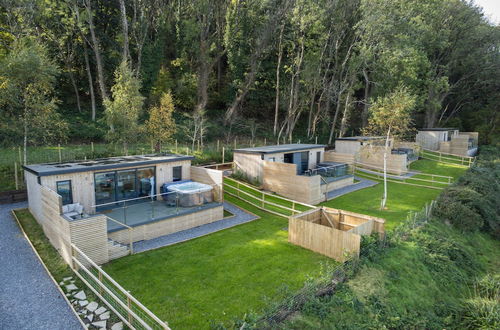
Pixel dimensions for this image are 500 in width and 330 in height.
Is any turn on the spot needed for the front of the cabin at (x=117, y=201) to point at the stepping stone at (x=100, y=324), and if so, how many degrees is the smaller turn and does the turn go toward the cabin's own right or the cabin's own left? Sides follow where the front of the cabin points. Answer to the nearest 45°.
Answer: approximately 45° to the cabin's own right

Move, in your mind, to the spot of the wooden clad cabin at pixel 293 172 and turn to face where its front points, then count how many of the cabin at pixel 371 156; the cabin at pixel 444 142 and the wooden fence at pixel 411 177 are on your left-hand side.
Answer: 3

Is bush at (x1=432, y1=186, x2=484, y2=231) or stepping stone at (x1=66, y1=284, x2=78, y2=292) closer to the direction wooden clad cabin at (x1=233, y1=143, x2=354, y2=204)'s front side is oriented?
the bush

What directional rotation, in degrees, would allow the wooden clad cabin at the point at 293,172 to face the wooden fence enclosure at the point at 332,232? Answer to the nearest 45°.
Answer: approximately 45° to its right

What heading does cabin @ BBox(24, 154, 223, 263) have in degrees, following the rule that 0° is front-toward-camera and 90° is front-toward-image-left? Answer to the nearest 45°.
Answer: approximately 315°

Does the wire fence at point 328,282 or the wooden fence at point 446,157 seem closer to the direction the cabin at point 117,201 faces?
the wire fence

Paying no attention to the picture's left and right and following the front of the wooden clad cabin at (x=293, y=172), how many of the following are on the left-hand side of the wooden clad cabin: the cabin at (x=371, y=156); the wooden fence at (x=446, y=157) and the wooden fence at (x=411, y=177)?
3

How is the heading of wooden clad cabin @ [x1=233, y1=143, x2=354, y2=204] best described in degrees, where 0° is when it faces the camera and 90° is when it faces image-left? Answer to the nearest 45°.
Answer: approximately 315°

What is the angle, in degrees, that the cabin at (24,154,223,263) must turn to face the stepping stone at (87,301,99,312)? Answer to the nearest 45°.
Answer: approximately 45° to its right

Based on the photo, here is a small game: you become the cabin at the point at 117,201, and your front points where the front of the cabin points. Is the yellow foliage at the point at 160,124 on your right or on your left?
on your left

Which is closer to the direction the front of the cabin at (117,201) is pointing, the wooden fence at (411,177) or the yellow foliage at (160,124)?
the wooden fence

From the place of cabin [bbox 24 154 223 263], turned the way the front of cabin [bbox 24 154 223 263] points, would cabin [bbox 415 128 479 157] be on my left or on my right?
on my left
